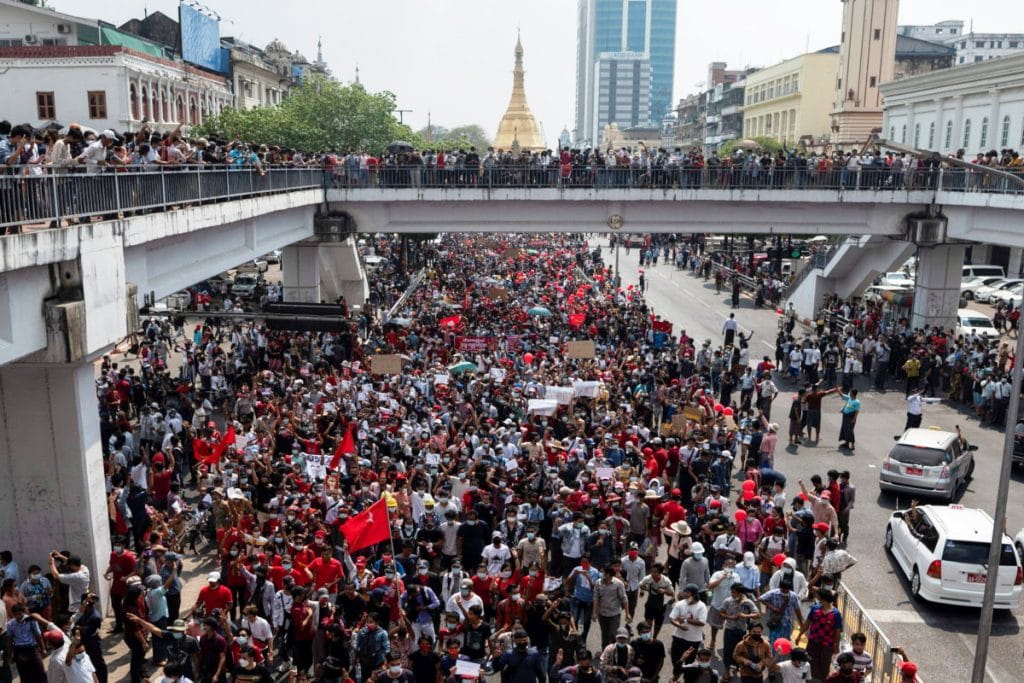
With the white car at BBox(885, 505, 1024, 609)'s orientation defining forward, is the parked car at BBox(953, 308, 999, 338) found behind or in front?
in front

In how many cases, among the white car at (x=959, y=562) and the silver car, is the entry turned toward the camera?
0

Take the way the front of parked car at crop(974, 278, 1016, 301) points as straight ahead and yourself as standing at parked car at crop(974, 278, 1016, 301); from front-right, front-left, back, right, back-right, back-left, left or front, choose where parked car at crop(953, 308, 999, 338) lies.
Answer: front-left

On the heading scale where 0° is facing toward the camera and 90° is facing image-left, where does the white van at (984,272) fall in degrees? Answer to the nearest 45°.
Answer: approximately 45°

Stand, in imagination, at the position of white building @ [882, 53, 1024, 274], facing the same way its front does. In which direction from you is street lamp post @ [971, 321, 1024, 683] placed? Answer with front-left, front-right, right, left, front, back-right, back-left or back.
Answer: front-left

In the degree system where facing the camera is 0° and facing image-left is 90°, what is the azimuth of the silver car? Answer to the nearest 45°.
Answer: approximately 225°

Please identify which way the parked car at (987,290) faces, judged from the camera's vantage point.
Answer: facing the viewer and to the left of the viewer

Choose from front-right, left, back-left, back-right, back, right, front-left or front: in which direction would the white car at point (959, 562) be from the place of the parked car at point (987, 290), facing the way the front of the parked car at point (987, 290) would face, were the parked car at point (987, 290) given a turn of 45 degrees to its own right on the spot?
left

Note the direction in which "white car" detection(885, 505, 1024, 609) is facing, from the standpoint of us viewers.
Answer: facing away from the viewer and to the left of the viewer

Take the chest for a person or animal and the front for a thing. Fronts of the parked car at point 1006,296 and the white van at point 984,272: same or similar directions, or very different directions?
same or similar directions

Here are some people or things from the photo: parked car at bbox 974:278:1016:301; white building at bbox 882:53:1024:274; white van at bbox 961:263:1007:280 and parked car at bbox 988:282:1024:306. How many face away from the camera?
0

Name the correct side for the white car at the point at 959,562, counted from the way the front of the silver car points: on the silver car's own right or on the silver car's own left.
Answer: on the silver car's own right

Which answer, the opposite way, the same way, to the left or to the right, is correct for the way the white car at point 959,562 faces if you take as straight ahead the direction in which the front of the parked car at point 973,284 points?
to the right

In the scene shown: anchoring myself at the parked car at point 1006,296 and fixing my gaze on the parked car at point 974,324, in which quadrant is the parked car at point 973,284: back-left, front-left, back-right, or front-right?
back-right

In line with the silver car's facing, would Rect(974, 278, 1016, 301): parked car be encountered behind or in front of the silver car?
in front

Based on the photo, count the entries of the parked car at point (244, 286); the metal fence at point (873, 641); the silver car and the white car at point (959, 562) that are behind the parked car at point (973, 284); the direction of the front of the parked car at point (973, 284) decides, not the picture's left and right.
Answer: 0

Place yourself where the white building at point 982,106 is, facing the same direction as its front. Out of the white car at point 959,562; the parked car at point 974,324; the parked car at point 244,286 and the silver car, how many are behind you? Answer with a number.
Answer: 0
